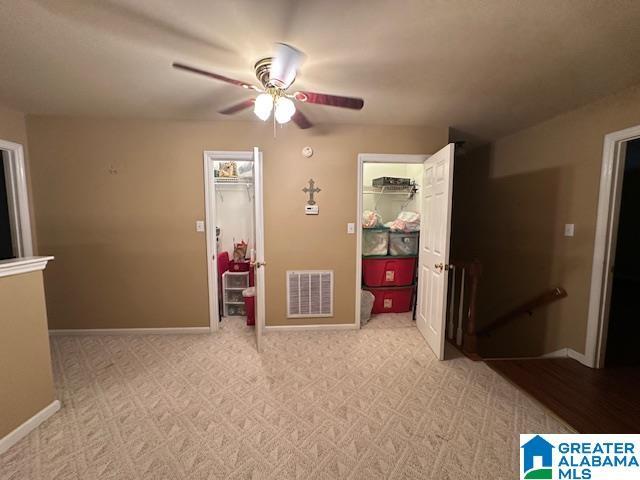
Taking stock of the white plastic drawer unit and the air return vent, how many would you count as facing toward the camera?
2

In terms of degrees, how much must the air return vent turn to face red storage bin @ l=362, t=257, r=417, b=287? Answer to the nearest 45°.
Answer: approximately 90° to its left

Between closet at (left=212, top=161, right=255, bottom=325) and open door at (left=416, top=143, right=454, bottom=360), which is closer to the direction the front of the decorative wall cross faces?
the open door

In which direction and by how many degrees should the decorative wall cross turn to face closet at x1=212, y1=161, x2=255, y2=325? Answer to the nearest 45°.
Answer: approximately 135° to its right

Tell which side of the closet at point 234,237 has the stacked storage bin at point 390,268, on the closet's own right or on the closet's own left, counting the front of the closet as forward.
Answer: on the closet's own left

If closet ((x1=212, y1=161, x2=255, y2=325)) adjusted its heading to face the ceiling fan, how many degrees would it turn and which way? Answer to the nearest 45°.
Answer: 0° — it already faces it

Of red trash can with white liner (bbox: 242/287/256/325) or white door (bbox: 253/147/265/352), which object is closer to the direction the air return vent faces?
the white door

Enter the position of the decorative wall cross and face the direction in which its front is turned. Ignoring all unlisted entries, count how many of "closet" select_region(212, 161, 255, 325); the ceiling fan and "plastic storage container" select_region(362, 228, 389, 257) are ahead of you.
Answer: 1

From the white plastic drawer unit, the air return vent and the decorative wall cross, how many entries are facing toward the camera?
3

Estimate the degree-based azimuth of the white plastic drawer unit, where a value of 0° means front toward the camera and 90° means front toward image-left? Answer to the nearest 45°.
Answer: approximately 0°

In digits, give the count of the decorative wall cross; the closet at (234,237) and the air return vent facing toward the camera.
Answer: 3

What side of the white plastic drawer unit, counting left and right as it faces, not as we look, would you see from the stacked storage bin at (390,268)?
left

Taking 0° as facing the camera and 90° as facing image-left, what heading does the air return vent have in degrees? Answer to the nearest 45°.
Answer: approximately 0°
